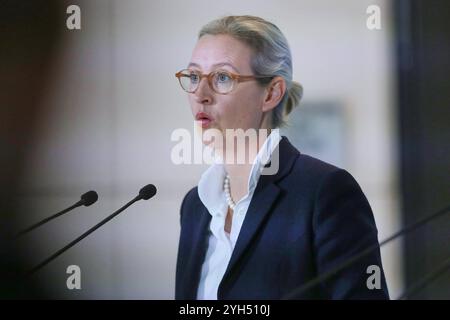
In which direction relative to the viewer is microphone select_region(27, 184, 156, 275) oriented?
to the viewer's right

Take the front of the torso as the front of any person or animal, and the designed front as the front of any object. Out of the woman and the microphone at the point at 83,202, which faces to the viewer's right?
the microphone

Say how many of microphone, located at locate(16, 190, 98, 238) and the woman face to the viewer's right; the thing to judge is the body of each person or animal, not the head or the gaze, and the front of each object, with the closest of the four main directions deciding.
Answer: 1

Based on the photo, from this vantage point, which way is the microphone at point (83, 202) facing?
to the viewer's right

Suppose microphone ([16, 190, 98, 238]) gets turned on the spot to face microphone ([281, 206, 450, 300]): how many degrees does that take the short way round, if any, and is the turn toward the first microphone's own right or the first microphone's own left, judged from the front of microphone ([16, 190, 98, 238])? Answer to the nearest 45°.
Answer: approximately 45° to the first microphone's own right

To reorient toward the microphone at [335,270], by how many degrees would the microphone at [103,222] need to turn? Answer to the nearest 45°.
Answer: approximately 45° to its right
